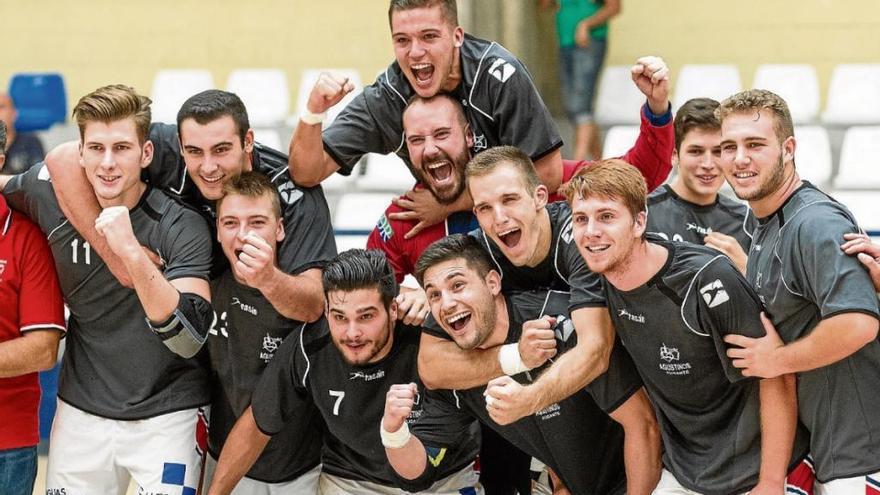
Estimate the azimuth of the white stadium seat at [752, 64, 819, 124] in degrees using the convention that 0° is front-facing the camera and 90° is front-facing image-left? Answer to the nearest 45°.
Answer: approximately 0°

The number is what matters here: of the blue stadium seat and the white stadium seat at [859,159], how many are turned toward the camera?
2

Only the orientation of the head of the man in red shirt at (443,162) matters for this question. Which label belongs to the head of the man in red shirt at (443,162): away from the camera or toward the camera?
toward the camera

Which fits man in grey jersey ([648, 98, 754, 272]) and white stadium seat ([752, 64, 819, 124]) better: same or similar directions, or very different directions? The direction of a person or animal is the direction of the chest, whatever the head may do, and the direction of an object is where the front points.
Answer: same or similar directions

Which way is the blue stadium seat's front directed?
toward the camera

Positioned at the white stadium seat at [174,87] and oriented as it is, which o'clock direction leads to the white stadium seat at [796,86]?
the white stadium seat at [796,86] is roughly at 10 o'clock from the white stadium seat at [174,87].

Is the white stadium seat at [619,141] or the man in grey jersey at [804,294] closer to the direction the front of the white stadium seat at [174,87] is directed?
the man in grey jersey

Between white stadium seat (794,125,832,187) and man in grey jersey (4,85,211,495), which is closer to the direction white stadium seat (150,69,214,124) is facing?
the man in grey jersey

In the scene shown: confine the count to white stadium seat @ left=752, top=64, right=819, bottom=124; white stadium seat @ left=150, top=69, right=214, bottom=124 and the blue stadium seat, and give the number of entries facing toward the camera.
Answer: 3

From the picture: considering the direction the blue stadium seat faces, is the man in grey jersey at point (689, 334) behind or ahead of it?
ahead

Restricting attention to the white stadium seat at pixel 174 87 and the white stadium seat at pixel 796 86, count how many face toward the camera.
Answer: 2

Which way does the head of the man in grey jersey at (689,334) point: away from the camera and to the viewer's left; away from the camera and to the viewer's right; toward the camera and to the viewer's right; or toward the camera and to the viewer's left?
toward the camera and to the viewer's left

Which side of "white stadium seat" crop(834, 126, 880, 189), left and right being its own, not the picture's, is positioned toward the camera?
front

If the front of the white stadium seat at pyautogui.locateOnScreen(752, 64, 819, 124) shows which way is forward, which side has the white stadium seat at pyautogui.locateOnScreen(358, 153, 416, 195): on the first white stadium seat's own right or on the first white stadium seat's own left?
on the first white stadium seat's own right

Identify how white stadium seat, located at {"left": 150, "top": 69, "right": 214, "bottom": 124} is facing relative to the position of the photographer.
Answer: facing the viewer
